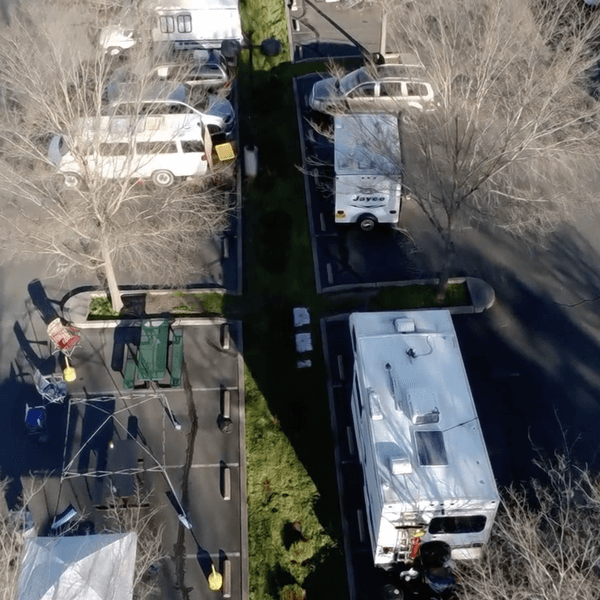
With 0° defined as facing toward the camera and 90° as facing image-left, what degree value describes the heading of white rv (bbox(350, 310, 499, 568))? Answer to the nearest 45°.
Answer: approximately 180°

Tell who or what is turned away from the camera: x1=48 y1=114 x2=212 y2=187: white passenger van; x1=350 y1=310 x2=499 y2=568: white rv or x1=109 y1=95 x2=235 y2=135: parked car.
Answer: the white rv

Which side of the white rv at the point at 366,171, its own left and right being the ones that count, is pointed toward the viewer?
back

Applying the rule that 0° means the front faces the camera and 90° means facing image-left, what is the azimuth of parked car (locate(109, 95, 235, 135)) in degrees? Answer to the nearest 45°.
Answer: approximately 270°

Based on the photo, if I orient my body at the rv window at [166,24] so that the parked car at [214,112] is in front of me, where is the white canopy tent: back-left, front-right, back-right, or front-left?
front-right

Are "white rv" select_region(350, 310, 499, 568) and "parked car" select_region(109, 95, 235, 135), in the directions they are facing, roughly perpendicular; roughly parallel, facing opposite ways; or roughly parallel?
roughly perpendicular

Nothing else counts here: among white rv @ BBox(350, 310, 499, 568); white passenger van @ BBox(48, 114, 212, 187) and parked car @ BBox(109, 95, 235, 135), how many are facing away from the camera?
1

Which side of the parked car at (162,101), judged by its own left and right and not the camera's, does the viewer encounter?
right
